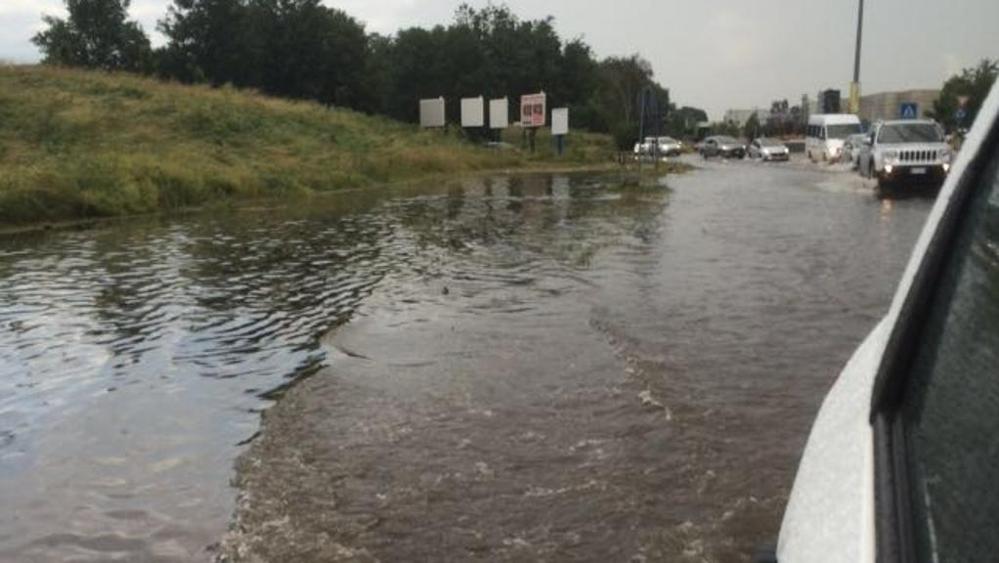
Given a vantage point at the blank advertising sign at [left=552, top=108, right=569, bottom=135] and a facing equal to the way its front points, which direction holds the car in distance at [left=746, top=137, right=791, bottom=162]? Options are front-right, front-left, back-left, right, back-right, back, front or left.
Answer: left

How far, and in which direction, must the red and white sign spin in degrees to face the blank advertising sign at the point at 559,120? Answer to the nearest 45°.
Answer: approximately 45° to its left

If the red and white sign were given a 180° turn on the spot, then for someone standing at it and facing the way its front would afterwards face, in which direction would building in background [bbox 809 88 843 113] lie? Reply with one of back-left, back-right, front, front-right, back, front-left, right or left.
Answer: right

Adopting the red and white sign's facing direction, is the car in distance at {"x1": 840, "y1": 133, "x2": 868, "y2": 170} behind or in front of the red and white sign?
in front

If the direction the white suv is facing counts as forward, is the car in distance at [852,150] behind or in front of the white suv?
behind

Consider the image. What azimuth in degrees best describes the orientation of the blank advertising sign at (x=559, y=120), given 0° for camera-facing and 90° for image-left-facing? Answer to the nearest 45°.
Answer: approximately 0°

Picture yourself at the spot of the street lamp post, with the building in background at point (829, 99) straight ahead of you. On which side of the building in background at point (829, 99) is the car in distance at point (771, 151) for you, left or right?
left

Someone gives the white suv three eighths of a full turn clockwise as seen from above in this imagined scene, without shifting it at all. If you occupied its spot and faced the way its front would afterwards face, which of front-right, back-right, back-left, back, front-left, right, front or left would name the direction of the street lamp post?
front-right

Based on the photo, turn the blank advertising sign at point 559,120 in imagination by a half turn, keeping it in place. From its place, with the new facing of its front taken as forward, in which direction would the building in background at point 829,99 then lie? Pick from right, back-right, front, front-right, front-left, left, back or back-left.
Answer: right

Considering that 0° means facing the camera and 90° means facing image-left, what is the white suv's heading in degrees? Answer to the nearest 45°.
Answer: approximately 0°

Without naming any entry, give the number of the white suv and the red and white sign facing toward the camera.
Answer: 2
